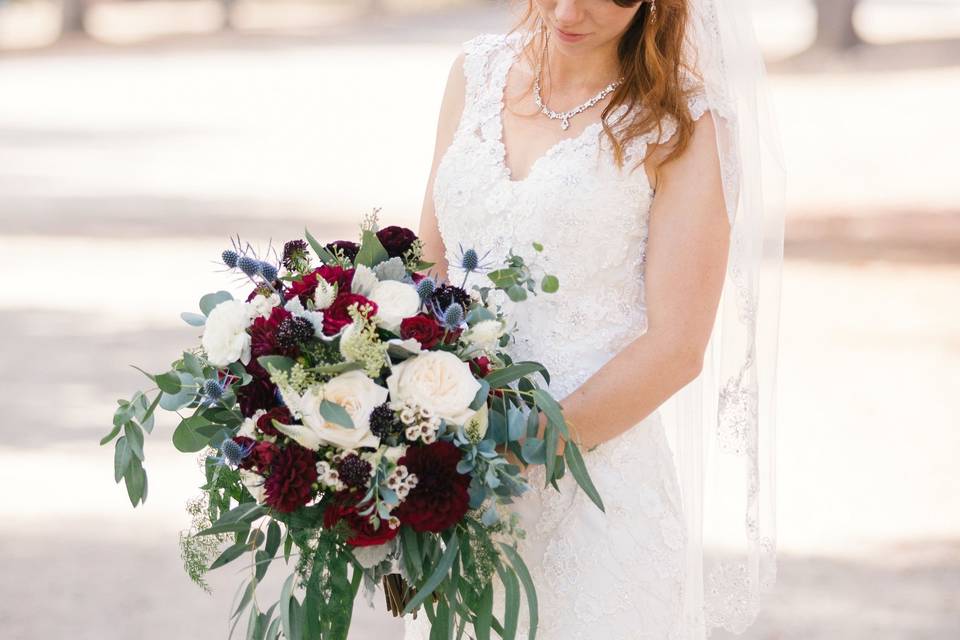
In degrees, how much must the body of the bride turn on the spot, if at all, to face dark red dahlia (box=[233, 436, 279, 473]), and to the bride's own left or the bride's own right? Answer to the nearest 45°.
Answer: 0° — they already face it

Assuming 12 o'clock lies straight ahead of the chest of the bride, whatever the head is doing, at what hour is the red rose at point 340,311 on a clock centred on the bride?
The red rose is roughly at 12 o'clock from the bride.

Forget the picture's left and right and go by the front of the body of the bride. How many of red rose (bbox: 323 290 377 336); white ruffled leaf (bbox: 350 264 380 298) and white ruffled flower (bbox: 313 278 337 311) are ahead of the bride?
3

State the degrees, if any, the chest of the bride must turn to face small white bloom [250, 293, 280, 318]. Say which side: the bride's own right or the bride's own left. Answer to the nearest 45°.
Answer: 0° — they already face it

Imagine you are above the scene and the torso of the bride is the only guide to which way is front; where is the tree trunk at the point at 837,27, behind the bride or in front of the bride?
behind

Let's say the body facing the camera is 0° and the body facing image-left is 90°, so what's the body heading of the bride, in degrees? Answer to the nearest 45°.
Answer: approximately 45°

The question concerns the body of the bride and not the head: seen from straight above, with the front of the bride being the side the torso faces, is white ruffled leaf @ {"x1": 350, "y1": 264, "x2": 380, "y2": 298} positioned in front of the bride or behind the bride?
in front

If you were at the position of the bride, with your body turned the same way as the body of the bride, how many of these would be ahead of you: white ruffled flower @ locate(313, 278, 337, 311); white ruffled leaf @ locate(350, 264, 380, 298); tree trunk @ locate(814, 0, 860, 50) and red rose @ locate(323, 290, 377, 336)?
3

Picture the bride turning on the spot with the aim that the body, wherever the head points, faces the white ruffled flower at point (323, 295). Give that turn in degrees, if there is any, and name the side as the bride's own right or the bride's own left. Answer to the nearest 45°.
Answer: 0° — they already face it
